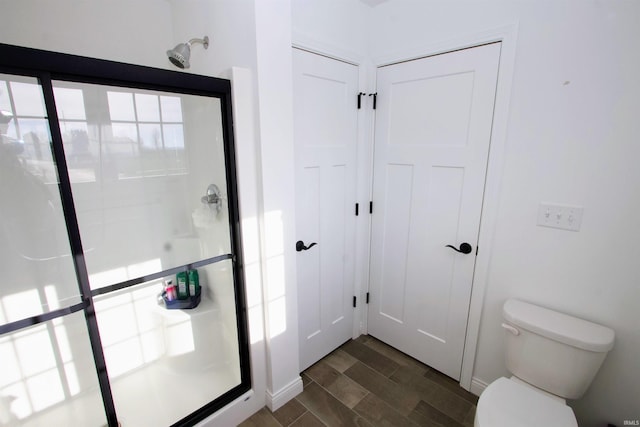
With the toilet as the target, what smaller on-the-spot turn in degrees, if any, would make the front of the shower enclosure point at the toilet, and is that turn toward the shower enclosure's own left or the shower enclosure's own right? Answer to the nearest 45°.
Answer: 0° — it already faces it

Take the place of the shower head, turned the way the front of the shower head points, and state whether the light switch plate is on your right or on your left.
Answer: on your left

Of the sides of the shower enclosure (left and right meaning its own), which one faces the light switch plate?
front

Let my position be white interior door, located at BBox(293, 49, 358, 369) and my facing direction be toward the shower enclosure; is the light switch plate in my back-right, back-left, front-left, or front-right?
back-left

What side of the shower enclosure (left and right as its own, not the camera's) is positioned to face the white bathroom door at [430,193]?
left

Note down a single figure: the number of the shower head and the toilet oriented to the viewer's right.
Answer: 0

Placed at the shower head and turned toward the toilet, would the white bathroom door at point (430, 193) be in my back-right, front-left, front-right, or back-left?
front-left

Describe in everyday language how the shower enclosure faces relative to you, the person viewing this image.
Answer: facing the viewer and to the right of the viewer

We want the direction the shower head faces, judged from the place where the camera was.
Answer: facing the viewer and to the left of the viewer

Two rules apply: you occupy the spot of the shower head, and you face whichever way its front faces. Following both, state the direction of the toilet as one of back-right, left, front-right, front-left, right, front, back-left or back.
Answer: left
